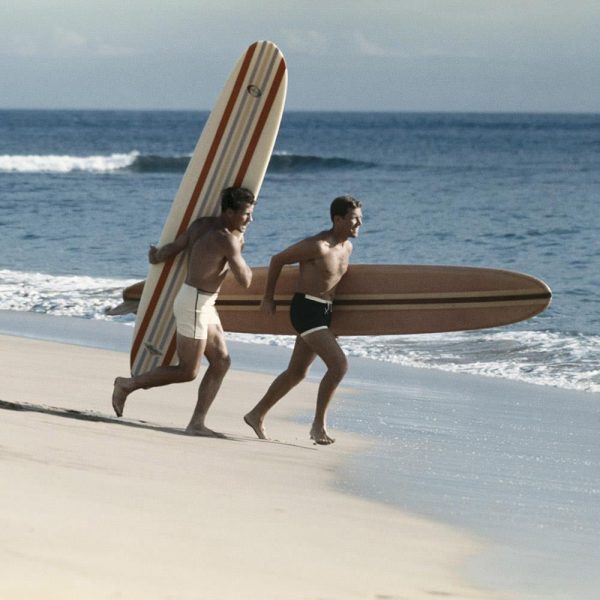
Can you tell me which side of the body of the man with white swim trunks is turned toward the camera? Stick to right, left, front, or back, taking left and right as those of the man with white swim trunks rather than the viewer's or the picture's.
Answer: right

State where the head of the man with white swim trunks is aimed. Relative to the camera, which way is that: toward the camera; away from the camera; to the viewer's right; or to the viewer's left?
to the viewer's right

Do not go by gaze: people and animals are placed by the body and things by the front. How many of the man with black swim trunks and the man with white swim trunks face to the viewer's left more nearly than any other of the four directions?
0

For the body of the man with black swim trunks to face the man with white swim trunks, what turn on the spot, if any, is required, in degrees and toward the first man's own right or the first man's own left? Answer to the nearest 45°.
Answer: approximately 135° to the first man's own right

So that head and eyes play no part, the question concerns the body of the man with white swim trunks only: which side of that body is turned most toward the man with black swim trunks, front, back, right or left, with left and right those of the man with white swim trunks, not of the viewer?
front

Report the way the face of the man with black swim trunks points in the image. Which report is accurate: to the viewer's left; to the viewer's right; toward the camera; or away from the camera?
to the viewer's right

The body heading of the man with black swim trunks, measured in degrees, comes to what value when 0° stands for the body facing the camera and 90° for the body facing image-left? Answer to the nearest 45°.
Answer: approximately 315°
